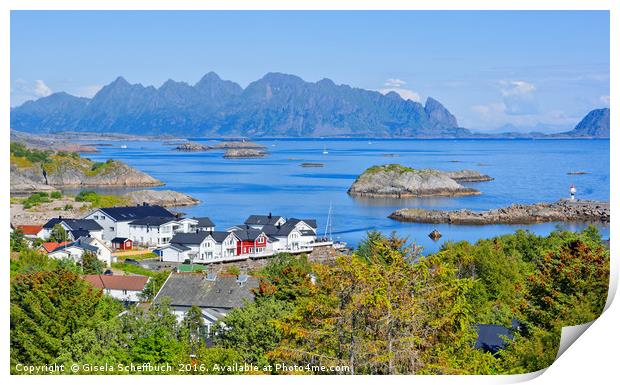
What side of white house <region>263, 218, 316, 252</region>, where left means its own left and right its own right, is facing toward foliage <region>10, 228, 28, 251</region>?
right

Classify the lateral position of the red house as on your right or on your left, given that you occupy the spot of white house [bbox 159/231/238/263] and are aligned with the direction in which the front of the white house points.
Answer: on your left

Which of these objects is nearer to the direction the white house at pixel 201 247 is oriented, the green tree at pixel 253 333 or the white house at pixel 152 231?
the green tree

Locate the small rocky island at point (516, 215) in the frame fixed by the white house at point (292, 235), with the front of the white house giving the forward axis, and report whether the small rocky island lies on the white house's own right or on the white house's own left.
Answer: on the white house's own left

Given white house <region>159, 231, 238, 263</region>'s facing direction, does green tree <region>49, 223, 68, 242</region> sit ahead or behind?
behind

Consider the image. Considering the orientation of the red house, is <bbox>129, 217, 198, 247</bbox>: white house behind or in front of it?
behind

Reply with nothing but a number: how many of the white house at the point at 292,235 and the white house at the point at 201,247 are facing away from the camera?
0

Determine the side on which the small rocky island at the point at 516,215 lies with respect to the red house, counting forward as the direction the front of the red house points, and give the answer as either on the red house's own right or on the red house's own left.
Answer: on the red house's own left
